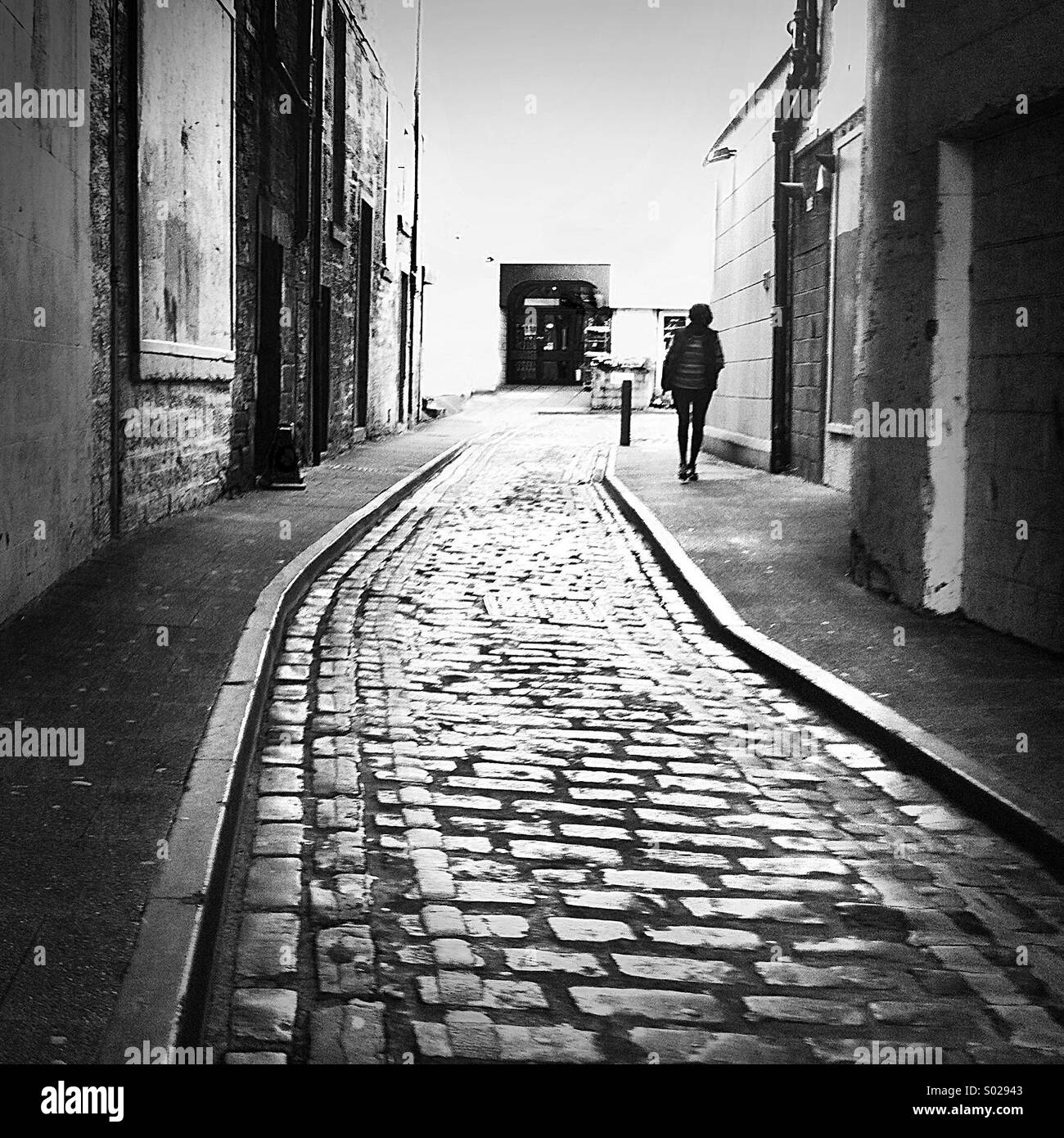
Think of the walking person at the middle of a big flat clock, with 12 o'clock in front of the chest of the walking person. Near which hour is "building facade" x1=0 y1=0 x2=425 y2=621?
The building facade is roughly at 7 o'clock from the walking person.

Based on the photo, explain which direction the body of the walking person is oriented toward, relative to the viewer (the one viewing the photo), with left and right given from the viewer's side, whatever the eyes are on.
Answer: facing away from the viewer

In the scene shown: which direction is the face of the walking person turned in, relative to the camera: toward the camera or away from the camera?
away from the camera

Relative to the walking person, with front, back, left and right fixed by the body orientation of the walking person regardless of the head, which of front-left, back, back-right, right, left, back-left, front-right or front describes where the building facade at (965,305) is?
back
